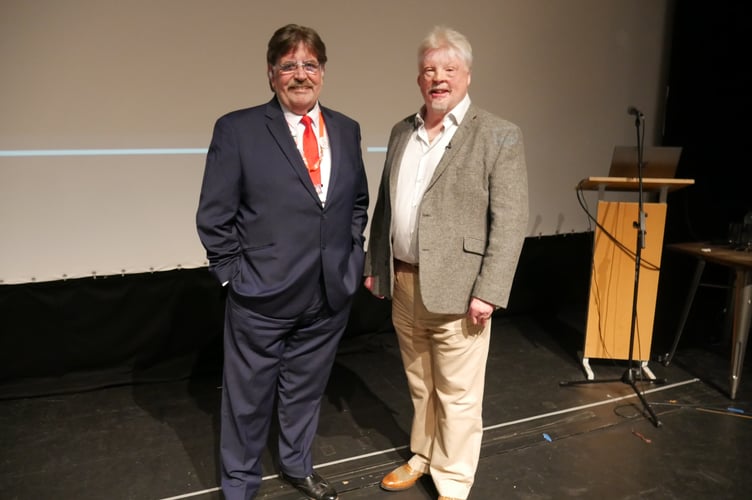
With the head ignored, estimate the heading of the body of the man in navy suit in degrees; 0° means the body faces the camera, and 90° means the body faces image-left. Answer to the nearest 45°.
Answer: approximately 315°

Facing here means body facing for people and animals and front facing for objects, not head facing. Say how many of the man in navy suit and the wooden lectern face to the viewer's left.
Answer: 0

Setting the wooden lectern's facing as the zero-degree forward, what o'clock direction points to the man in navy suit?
The man in navy suit is roughly at 1 o'clock from the wooden lectern.

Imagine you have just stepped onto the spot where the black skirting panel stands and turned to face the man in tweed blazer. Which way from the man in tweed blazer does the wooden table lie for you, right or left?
left

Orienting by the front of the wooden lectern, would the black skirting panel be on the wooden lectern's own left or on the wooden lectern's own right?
on the wooden lectern's own right

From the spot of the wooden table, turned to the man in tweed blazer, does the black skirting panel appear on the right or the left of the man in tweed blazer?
right

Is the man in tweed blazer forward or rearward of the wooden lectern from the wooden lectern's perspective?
forward

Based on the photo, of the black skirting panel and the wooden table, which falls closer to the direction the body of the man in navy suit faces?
the wooden table

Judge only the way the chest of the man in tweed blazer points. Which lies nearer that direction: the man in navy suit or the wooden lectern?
the man in navy suit

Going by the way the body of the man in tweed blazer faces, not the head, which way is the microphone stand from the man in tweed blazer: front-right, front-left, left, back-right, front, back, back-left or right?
back
